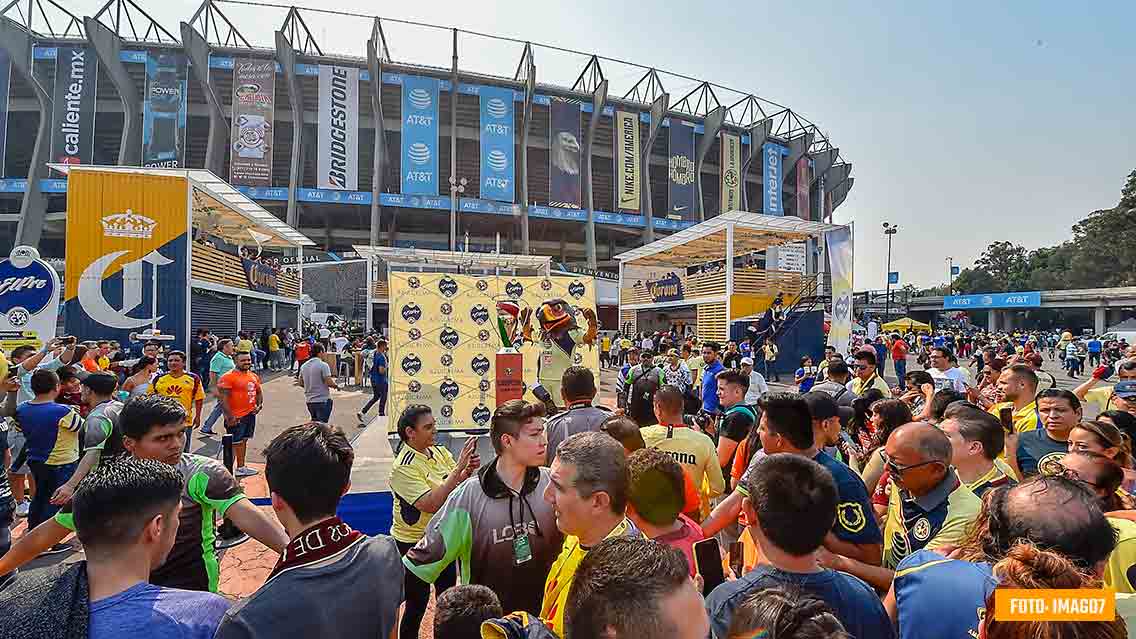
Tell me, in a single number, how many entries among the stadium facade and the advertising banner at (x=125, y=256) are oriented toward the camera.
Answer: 2

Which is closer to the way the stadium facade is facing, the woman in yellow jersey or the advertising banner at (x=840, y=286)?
the woman in yellow jersey

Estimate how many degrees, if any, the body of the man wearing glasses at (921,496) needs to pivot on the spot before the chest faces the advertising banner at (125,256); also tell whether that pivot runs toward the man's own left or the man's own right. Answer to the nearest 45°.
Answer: approximately 45° to the man's own right

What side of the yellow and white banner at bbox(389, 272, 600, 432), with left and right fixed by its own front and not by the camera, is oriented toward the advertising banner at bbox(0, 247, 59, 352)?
right

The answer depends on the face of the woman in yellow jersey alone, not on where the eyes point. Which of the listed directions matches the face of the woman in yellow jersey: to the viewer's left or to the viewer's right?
to the viewer's right

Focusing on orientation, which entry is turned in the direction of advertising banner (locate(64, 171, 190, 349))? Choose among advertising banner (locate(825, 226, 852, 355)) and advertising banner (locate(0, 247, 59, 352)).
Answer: advertising banner (locate(825, 226, 852, 355))

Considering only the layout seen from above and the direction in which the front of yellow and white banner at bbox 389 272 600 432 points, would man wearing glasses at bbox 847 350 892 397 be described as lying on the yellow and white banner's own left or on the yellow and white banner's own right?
on the yellow and white banner's own left

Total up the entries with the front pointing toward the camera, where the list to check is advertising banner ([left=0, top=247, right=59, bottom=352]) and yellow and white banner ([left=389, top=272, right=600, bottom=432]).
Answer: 2

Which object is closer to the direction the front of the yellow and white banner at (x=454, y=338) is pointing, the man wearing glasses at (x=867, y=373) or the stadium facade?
the man wearing glasses

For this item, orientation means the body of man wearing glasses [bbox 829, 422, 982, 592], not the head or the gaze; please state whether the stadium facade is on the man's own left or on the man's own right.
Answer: on the man's own right
